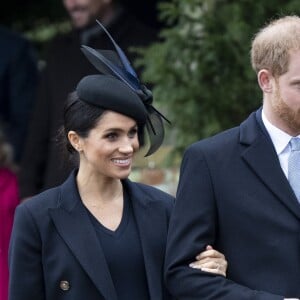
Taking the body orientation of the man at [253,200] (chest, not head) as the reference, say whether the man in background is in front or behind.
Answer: behind

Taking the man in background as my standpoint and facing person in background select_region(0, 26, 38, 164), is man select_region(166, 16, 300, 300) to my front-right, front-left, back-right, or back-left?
back-left

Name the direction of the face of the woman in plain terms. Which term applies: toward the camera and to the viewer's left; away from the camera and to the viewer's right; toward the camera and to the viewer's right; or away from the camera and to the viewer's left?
toward the camera and to the viewer's right

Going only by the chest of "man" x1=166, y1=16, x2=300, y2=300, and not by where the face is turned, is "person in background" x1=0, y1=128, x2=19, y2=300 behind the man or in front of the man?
behind
